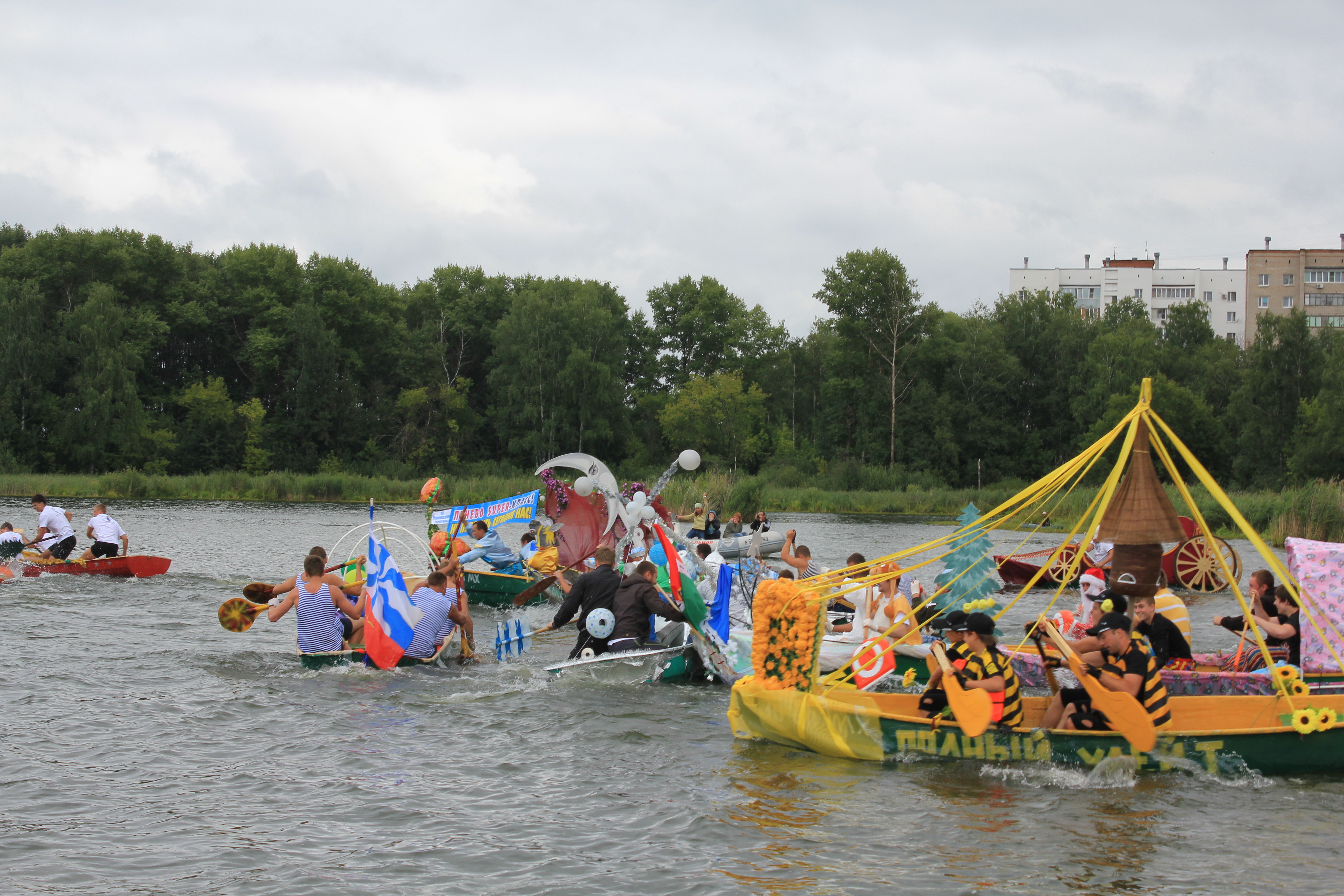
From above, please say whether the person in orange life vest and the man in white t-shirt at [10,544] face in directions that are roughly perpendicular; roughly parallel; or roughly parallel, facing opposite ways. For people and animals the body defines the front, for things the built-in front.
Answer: roughly parallel

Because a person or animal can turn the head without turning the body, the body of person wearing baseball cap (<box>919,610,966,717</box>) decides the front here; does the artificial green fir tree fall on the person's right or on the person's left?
on the person's right

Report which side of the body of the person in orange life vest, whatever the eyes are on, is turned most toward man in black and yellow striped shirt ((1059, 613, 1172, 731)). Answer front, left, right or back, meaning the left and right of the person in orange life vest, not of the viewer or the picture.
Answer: back

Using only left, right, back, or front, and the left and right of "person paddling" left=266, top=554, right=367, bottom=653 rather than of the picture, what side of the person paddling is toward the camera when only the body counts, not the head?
back

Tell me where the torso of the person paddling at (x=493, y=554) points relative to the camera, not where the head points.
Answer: to the viewer's left

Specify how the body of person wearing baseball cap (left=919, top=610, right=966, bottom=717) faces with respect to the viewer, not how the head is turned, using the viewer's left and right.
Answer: facing to the left of the viewer

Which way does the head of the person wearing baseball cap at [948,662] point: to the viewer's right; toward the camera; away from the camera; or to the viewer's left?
to the viewer's left

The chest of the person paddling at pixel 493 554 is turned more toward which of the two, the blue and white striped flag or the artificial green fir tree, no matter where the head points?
the blue and white striped flag

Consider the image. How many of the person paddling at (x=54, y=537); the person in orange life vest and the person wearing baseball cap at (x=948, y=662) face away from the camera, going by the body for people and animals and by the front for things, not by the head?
0

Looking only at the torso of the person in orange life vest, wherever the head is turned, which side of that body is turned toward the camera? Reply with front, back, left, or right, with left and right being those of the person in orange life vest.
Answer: left

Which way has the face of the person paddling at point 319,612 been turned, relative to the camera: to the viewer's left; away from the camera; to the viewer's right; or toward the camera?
away from the camera

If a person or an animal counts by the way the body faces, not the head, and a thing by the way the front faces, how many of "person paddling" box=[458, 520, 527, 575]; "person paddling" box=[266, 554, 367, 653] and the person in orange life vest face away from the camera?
1

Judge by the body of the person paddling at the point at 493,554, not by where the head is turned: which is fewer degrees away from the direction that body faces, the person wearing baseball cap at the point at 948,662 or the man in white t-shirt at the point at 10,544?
the man in white t-shirt

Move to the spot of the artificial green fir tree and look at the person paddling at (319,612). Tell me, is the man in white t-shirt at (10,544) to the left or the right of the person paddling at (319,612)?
right

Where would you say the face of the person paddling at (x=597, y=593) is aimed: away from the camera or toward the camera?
away from the camera
